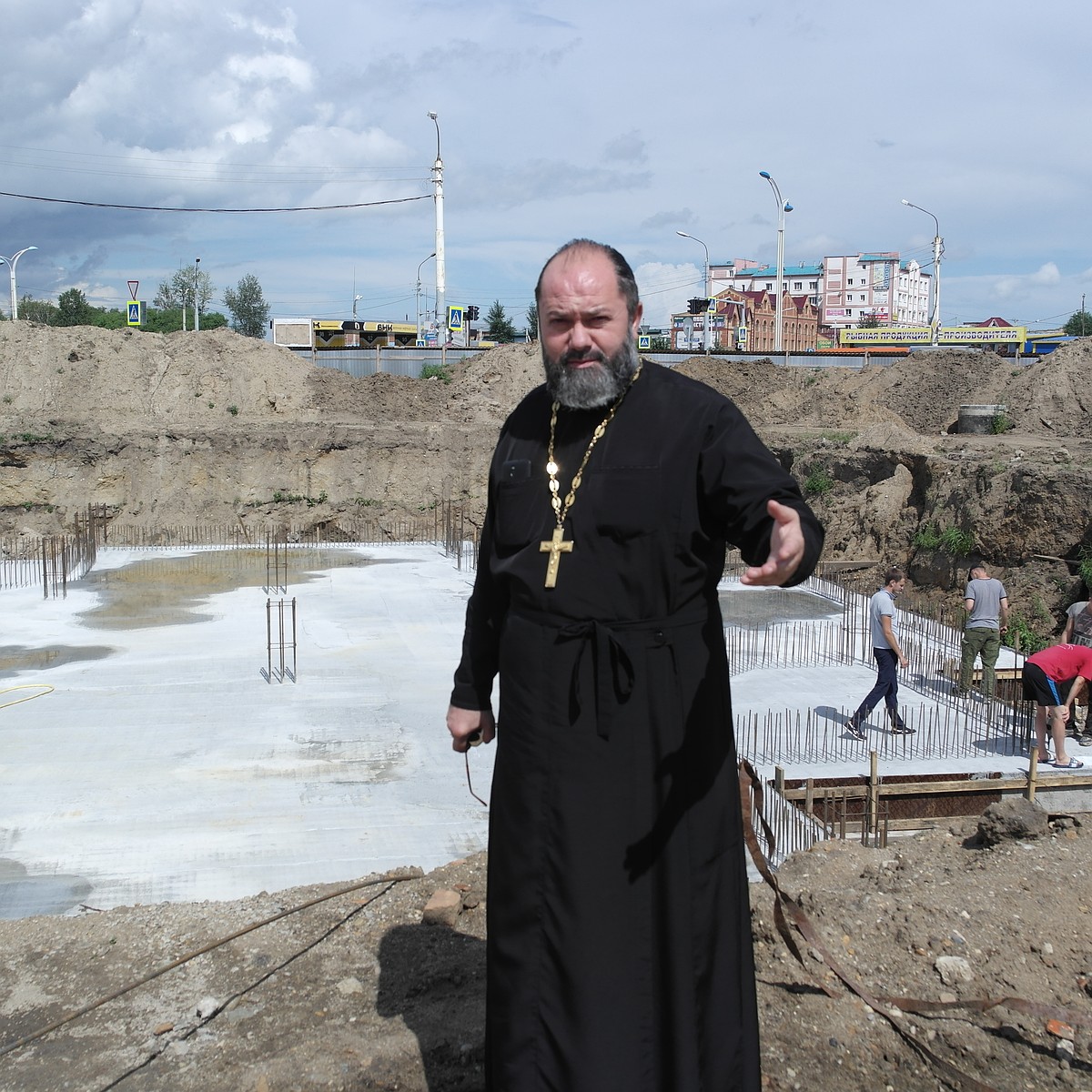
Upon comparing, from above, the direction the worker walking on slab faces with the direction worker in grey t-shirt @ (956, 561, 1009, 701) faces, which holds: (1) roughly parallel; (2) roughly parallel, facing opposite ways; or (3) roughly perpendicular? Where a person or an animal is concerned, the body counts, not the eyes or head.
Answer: roughly perpendicular

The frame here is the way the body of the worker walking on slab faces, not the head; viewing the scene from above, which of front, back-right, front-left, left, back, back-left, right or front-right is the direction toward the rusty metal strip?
right

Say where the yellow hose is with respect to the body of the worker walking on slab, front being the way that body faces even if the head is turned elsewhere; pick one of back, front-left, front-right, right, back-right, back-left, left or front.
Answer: back

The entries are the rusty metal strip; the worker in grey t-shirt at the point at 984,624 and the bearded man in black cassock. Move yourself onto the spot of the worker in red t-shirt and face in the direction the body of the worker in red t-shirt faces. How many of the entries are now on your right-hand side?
2

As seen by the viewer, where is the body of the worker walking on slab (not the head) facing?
to the viewer's right

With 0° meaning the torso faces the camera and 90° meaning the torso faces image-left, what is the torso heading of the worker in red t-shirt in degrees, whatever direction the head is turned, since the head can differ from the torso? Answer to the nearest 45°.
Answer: approximately 270°

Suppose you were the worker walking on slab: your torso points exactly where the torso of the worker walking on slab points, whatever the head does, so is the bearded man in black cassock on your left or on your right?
on your right

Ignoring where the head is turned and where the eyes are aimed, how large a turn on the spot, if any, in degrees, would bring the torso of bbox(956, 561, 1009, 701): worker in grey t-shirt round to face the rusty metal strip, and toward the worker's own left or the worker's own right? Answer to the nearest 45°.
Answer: approximately 180°

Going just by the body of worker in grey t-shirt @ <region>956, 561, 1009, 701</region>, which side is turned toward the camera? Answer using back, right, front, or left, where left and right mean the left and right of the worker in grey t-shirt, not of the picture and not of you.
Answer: back

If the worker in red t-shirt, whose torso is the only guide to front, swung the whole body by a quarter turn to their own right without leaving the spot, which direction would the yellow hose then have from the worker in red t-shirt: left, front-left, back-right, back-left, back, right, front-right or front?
right

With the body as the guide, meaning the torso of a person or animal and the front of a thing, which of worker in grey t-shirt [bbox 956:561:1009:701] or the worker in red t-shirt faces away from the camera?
the worker in grey t-shirt
